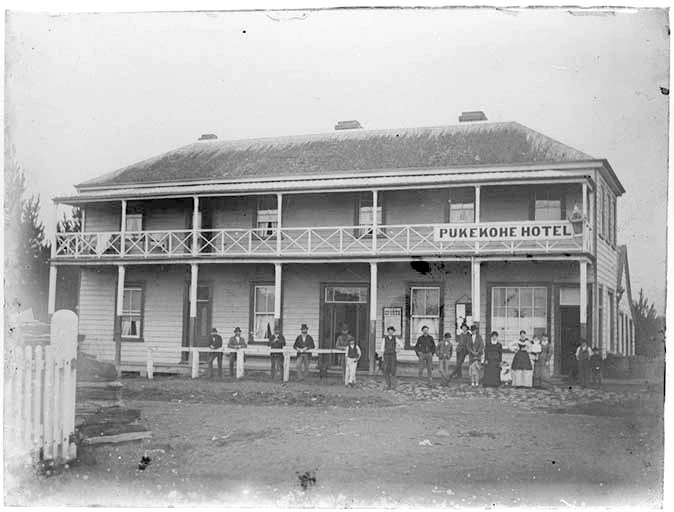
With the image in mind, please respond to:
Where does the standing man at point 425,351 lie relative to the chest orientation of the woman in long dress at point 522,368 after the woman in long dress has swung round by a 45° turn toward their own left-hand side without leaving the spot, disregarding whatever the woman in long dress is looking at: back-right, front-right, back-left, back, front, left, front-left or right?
back-right

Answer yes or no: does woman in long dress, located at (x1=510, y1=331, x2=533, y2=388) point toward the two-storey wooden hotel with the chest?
no

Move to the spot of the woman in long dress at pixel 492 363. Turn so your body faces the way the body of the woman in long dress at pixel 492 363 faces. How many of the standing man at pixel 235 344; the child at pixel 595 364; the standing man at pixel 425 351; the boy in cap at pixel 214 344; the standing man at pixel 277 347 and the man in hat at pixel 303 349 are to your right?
5

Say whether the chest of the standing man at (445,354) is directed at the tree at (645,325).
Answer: no

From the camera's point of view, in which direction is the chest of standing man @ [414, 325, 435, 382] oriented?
toward the camera

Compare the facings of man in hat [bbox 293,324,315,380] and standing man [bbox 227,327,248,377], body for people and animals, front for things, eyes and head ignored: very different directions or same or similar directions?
same or similar directions

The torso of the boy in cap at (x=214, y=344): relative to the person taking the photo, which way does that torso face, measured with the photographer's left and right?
facing the viewer

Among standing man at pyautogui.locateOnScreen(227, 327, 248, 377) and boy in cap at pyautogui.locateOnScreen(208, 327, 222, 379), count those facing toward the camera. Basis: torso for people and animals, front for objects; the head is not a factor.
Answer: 2

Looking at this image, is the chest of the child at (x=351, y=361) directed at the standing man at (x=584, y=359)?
no

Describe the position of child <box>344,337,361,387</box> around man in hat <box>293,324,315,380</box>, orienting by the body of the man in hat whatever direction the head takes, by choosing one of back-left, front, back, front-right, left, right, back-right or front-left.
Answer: left

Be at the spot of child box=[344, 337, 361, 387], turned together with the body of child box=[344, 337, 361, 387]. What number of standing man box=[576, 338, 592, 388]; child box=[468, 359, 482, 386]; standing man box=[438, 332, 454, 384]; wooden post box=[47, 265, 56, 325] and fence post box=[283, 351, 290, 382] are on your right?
2

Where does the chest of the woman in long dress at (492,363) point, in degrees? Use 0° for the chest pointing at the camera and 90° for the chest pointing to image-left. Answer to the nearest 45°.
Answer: approximately 0°

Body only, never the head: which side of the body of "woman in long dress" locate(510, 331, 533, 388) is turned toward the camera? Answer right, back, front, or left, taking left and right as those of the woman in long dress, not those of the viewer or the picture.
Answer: front

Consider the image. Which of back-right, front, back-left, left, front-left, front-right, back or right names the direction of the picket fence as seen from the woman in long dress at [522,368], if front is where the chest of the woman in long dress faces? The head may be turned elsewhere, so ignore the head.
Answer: front-right

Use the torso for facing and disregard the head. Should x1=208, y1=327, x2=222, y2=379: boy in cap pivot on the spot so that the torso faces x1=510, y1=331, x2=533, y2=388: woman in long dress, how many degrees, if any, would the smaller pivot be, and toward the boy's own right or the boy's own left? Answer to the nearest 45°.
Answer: approximately 45° to the boy's own left

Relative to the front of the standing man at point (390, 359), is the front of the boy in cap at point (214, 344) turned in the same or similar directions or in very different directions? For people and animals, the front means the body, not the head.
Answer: same or similar directions
